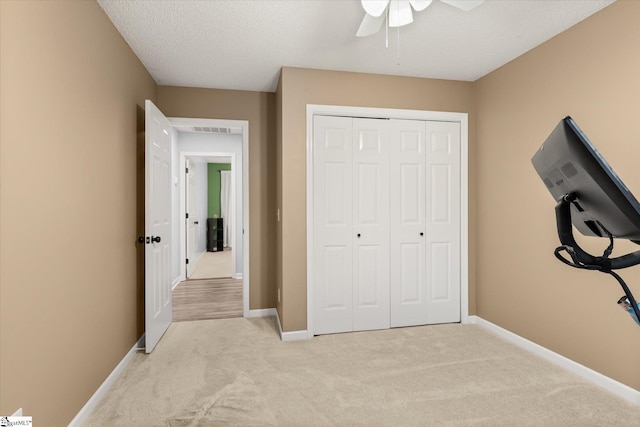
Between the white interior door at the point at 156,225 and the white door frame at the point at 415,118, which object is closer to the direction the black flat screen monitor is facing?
the white door frame

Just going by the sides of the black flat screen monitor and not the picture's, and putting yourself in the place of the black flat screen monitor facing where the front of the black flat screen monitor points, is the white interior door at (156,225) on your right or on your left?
on your left

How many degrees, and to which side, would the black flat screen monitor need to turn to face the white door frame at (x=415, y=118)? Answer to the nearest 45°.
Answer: approximately 90° to its left

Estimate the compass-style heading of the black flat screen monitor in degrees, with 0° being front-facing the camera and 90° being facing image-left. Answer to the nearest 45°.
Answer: approximately 225°

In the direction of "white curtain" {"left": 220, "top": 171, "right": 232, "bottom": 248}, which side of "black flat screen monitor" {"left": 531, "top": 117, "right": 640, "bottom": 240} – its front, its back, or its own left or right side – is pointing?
left
